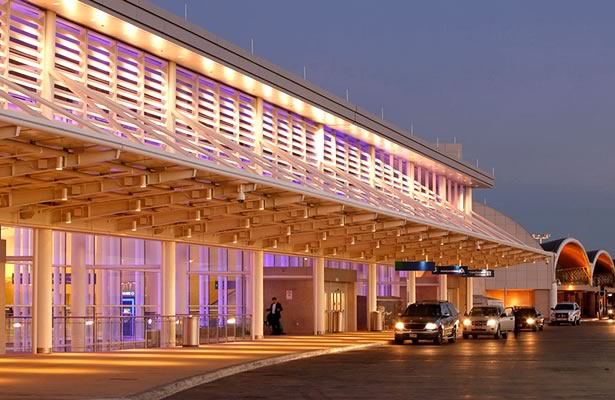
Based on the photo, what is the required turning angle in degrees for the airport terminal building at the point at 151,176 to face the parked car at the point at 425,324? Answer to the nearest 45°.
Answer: approximately 90° to its left

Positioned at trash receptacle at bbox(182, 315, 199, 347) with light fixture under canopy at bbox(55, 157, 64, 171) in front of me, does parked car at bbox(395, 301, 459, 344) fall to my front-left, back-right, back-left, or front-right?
back-left

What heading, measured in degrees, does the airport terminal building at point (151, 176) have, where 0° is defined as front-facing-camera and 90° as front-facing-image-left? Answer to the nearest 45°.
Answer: approximately 315°
